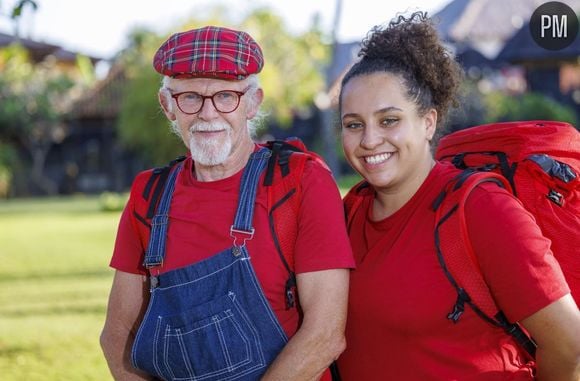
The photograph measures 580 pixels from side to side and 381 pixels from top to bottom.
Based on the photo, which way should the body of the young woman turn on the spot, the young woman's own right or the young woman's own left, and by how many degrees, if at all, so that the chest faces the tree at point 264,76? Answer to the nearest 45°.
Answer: approximately 135° to the young woman's own right

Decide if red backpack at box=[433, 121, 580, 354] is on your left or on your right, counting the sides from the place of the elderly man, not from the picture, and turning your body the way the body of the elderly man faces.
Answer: on your left

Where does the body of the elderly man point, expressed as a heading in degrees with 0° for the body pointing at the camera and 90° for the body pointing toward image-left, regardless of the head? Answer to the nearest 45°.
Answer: approximately 0°

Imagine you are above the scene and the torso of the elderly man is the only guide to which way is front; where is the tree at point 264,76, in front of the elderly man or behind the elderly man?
behind

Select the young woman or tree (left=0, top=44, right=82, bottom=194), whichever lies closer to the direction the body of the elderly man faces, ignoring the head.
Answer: the young woman

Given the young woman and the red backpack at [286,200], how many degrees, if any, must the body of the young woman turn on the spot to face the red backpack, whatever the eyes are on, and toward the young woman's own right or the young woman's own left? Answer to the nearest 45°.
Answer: approximately 45° to the young woman's own right
